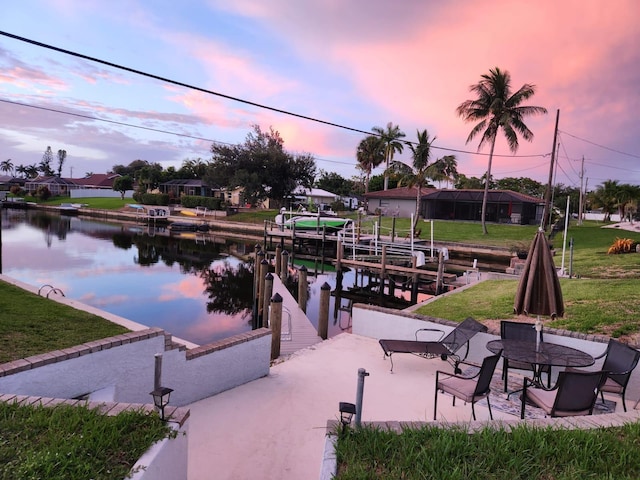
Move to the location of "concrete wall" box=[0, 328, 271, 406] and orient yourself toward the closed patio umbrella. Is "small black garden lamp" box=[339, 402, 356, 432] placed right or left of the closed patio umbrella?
right

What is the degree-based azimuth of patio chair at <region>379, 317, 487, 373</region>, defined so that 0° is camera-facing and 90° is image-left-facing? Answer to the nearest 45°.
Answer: approximately 90°

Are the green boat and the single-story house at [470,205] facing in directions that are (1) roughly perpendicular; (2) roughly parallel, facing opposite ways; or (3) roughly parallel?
roughly perpendicular

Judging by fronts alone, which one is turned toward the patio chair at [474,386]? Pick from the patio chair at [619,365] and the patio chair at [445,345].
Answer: the patio chair at [619,365]

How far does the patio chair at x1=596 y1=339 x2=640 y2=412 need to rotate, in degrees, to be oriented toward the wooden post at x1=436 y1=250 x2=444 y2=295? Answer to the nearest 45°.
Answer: approximately 90° to its right

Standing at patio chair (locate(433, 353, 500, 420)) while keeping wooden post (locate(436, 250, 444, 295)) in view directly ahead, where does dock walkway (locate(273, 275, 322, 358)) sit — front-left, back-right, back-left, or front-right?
front-left
